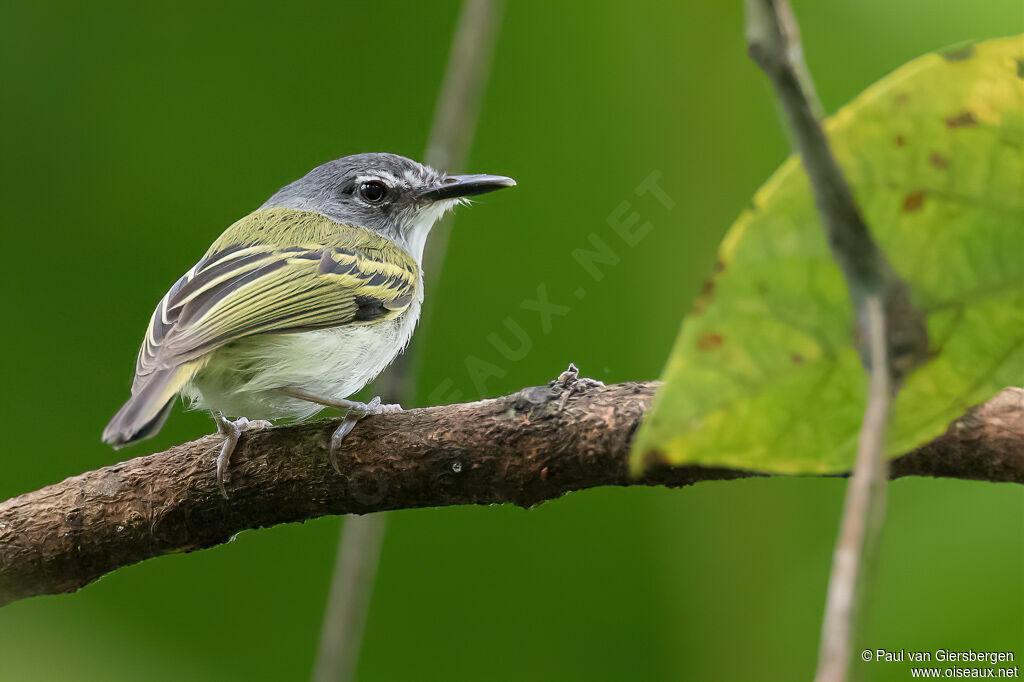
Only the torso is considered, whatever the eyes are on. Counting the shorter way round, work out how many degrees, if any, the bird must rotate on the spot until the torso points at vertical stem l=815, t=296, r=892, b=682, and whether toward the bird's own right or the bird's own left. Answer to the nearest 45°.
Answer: approximately 90° to the bird's own right

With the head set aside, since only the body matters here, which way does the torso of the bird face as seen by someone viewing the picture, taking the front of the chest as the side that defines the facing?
to the viewer's right
